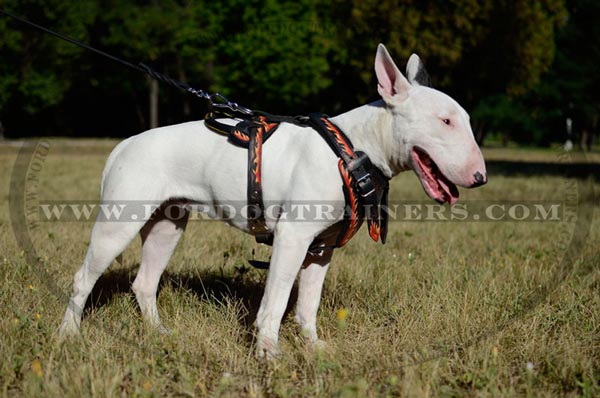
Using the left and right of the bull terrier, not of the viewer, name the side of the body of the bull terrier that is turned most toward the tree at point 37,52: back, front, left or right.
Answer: left

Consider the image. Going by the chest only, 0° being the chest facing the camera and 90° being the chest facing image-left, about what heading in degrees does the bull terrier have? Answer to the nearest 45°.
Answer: approximately 270°
